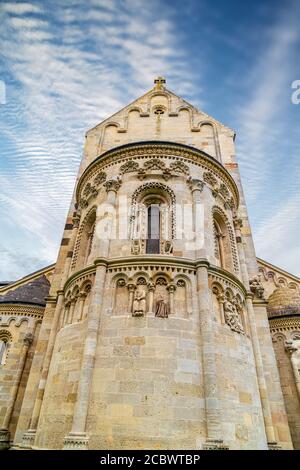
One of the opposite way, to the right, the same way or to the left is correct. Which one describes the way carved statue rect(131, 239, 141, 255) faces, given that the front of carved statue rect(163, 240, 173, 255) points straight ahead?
the same way

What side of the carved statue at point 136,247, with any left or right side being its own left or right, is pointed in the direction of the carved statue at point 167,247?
left

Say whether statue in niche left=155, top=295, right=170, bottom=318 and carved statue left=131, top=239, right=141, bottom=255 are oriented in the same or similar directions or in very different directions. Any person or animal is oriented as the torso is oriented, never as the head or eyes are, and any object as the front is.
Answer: same or similar directions

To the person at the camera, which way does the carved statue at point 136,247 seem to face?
facing the viewer

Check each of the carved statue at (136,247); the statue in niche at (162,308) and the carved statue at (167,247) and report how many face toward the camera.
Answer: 3

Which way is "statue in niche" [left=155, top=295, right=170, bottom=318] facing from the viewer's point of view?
toward the camera

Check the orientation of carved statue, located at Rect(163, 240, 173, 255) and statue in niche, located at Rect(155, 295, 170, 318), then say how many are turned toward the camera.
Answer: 2

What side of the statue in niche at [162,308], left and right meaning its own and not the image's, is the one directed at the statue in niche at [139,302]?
right

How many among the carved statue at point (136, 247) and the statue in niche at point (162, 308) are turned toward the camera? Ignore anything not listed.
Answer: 2

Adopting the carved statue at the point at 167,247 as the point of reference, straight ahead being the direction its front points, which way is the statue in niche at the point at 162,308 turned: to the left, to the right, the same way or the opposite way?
the same way

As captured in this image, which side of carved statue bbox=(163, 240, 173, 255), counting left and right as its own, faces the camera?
front

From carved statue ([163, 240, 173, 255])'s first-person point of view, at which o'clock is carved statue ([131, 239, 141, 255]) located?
carved statue ([131, 239, 141, 255]) is roughly at 3 o'clock from carved statue ([163, 240, 173, 255]).
